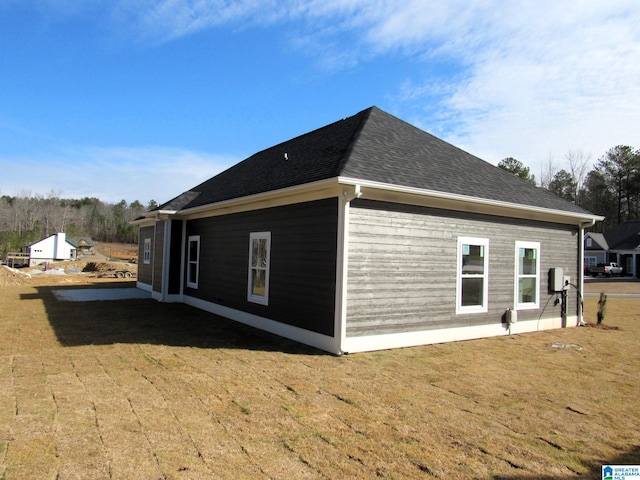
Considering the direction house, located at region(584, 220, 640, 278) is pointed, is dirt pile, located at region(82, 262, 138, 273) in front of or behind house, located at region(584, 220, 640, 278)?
in front

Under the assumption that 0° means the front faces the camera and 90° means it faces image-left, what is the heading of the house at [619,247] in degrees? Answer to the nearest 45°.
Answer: approximately 45°

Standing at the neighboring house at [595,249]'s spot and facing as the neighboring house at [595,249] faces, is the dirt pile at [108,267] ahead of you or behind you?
ahead
